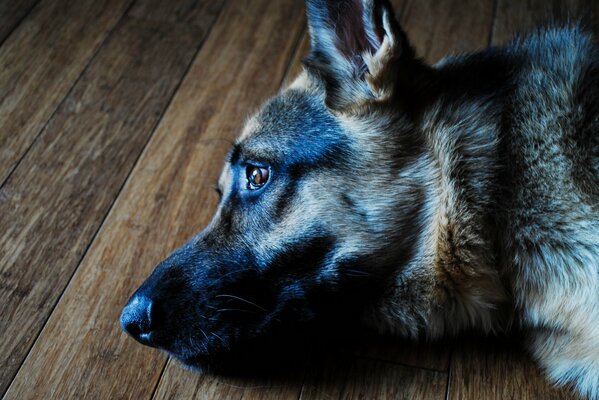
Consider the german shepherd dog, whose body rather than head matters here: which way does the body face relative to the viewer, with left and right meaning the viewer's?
facing to the left of the viewer
